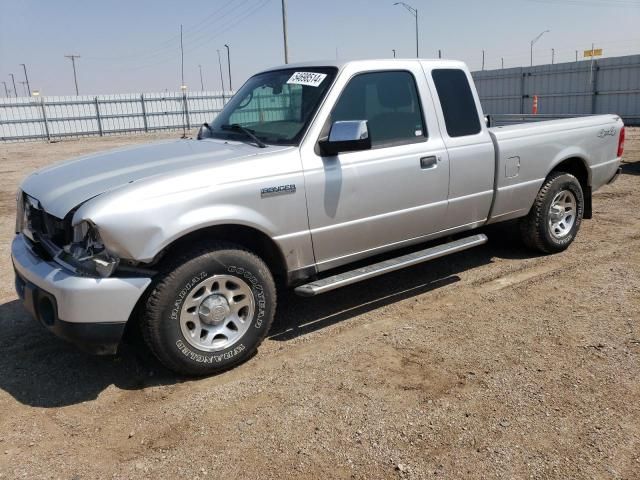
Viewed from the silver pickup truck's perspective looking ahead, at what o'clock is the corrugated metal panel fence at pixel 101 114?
The corrugated metal panel fence is roughly at 4 o'clock from the silver pickup truck.

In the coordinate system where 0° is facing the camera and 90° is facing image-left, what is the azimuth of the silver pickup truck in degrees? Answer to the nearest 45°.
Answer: approximately 45°
